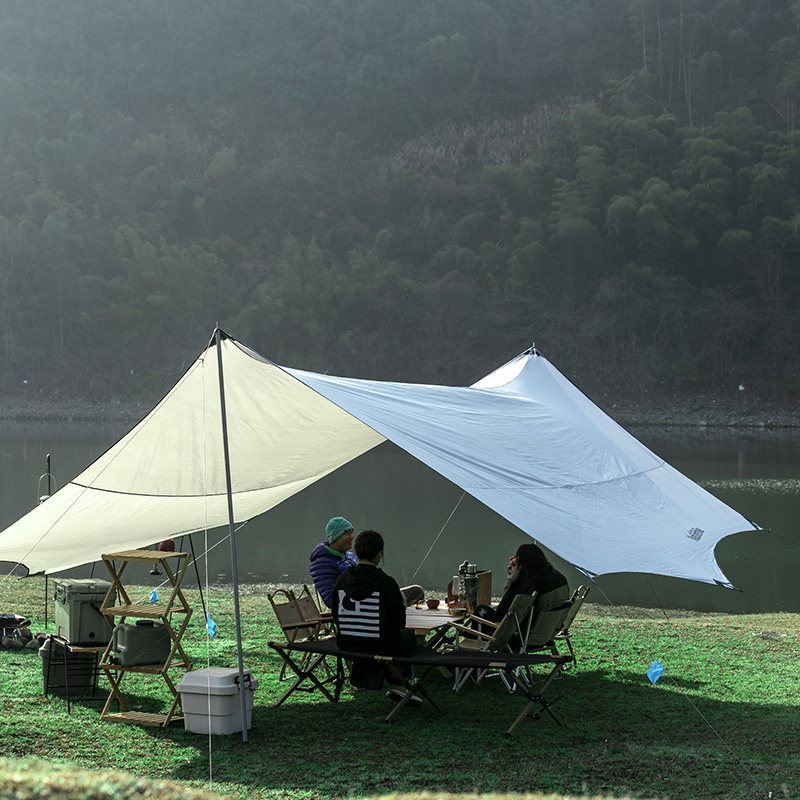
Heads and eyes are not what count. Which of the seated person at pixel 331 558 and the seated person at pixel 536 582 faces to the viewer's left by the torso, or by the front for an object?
the seated person at pixel 536 582

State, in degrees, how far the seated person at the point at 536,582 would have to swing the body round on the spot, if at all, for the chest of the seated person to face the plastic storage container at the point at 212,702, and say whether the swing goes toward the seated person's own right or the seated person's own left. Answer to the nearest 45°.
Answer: approximately 45° to the seated person's own left

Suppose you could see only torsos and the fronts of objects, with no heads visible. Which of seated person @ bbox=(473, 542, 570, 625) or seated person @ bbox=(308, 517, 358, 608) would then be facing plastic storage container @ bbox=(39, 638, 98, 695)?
seated person @ bbox=(473, 542, 570, 625)

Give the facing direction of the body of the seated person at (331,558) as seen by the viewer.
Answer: to the viewer's right

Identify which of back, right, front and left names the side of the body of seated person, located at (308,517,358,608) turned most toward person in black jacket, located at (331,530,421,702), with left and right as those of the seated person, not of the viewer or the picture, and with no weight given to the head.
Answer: right

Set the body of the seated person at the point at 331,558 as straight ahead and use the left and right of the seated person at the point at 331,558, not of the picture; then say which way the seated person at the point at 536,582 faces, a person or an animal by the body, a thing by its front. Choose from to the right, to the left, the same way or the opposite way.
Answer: the opposite way

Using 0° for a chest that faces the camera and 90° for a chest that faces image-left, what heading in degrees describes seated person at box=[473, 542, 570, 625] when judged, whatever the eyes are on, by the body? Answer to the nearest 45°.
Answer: approximately 90°

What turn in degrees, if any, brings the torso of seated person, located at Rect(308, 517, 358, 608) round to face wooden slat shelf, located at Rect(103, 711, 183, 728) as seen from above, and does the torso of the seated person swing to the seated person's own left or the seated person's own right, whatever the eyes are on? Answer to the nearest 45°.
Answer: approximately 135° to the seated person's own right

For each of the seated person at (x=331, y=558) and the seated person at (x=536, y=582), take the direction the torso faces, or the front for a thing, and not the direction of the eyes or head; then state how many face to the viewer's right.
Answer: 1

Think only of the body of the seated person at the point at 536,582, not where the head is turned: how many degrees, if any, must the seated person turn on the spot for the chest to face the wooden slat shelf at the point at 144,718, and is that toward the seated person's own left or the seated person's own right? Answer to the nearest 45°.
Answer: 0° — they already face it
